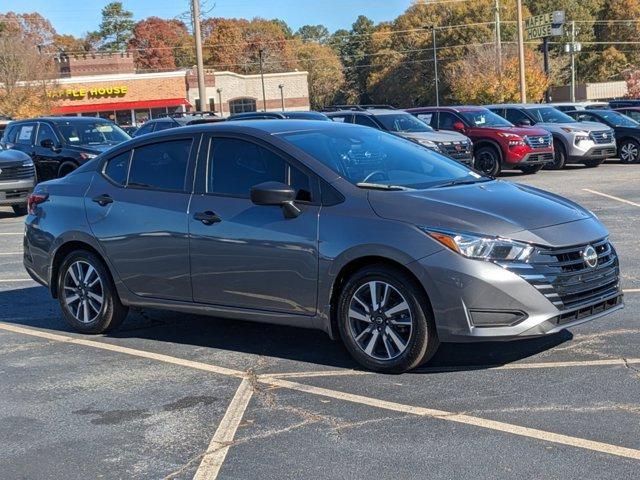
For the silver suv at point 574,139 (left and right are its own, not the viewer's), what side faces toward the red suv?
right

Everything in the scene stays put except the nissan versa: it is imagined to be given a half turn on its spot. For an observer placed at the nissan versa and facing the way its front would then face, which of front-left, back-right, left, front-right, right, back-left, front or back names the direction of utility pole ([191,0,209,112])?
front-right

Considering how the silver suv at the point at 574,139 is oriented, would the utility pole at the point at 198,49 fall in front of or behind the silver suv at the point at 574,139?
behind

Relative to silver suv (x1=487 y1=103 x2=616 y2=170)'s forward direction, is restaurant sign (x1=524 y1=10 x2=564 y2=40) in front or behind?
behind

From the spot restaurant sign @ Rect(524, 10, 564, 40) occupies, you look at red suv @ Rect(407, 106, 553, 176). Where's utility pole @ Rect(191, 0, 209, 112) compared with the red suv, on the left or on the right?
right

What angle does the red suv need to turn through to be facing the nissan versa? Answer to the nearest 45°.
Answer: approximately 45° to its right

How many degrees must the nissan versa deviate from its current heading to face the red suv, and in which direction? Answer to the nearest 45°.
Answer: approximately 135° to its left

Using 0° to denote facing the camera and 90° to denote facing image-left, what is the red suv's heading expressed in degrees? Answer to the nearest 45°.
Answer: approximately 315°

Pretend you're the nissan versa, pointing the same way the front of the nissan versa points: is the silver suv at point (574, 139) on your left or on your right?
on your left
